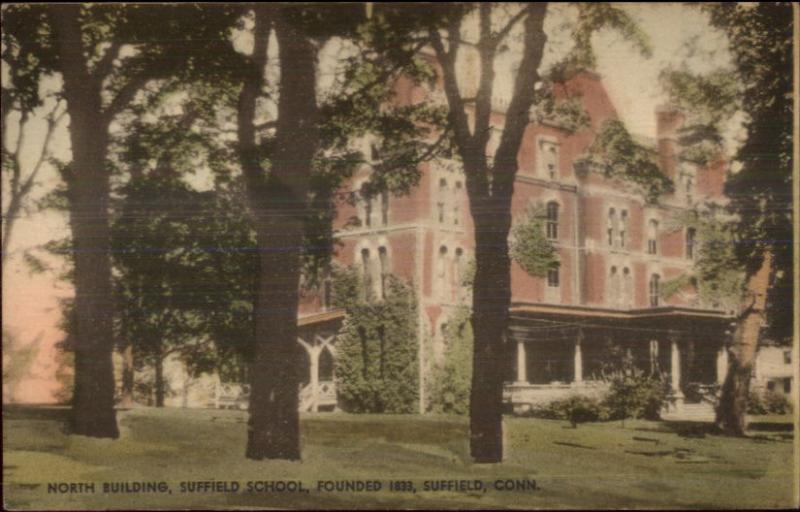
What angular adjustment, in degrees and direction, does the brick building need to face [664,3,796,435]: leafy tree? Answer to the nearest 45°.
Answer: approximately 45° to its left
